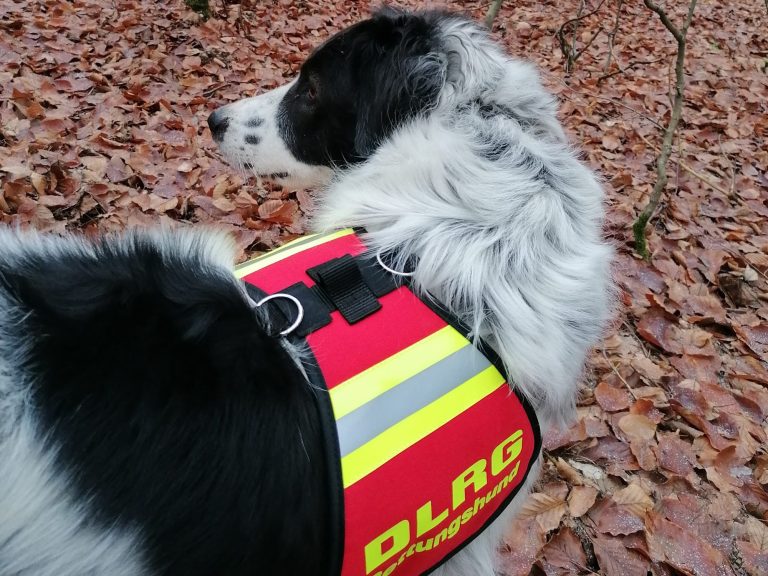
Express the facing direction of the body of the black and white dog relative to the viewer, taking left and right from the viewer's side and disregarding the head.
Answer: facing away from the viewer and to the right of the viewer

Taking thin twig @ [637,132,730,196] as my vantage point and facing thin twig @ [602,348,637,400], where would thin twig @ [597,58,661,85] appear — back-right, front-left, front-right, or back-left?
back-right

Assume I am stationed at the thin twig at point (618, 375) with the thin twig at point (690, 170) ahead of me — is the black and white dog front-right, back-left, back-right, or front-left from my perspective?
back-left

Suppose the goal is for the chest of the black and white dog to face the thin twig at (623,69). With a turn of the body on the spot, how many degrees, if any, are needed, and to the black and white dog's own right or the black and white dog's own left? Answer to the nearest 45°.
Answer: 0° — it already faces it

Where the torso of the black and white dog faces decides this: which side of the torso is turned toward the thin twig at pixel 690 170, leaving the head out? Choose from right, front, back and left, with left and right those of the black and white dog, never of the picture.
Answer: front

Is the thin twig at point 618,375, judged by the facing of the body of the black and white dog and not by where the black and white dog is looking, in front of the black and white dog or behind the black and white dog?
in front
